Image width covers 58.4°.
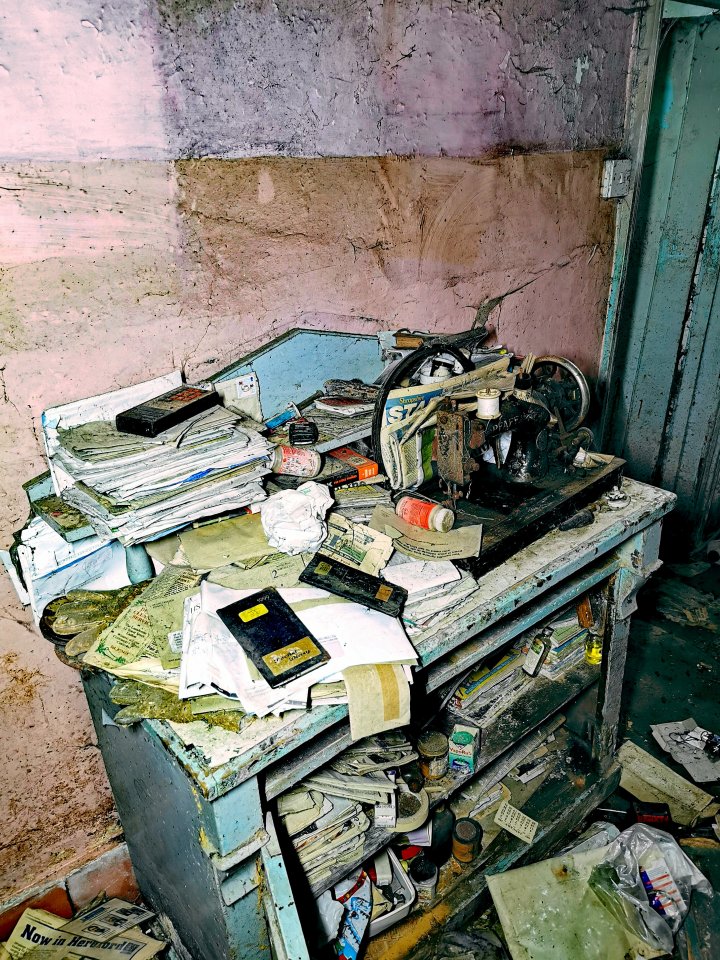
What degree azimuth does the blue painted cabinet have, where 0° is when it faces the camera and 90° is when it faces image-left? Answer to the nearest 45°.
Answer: approximately 315°

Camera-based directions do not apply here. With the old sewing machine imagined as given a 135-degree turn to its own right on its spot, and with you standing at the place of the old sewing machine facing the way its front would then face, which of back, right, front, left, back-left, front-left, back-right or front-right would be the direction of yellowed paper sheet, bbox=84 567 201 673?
front-left

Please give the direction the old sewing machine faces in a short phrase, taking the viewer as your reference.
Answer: facing the viewer and to the right of the viewer

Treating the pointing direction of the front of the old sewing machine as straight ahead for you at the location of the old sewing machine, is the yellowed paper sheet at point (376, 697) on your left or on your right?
on your right

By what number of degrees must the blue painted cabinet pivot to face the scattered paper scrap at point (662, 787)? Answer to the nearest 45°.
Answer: approximately 90° to its left
